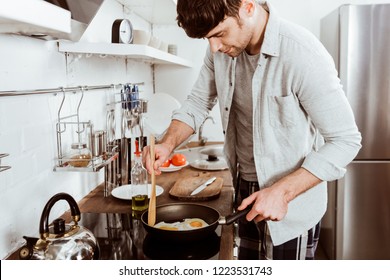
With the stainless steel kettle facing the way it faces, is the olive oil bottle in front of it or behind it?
behind

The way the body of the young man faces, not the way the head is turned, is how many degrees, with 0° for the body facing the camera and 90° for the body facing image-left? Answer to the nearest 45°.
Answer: approximately 45°

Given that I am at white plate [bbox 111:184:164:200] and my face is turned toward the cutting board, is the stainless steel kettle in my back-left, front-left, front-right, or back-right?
back-right

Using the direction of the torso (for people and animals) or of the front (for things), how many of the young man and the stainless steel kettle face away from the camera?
0

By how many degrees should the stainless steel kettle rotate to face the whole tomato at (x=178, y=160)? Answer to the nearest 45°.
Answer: approximately 180°

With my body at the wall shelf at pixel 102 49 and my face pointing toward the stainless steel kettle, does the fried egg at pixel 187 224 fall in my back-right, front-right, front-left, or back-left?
front-left

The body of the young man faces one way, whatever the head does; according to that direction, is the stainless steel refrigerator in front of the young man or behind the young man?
behind

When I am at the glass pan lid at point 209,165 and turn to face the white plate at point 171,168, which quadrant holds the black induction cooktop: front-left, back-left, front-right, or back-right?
front-left

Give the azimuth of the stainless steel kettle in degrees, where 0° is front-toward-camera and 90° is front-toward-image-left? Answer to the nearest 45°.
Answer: approximately 45°
